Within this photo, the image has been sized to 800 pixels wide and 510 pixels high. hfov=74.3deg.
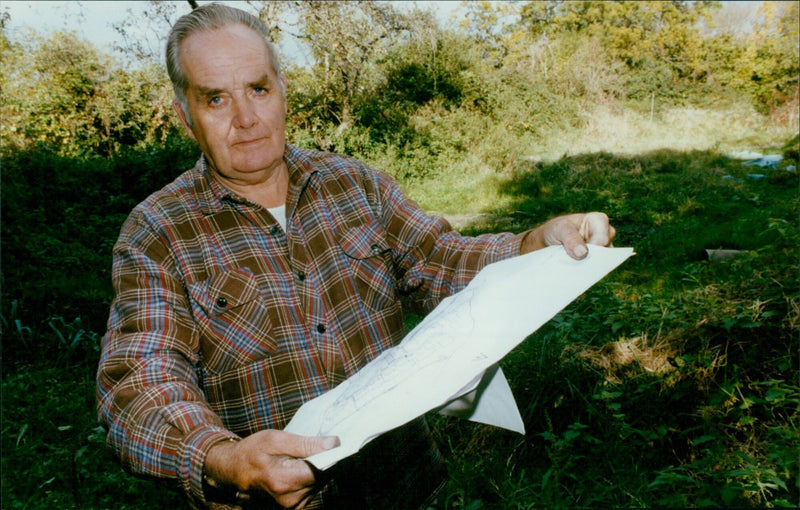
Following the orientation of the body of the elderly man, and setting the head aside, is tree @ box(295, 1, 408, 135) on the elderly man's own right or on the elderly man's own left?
on the elderly man's own left

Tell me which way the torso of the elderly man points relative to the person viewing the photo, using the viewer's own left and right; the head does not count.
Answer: facing the viewer and to the right of the viewer
